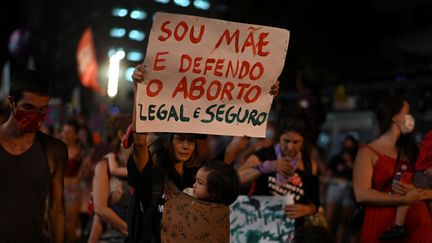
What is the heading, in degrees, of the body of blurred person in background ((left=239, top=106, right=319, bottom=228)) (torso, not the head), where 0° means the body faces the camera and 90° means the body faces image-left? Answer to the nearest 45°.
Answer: approximately 0°

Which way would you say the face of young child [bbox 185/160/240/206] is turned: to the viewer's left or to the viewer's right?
to the viewer's left

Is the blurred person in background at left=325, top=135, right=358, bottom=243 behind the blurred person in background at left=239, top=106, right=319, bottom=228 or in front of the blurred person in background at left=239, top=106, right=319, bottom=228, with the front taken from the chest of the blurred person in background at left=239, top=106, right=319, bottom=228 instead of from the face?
behind
